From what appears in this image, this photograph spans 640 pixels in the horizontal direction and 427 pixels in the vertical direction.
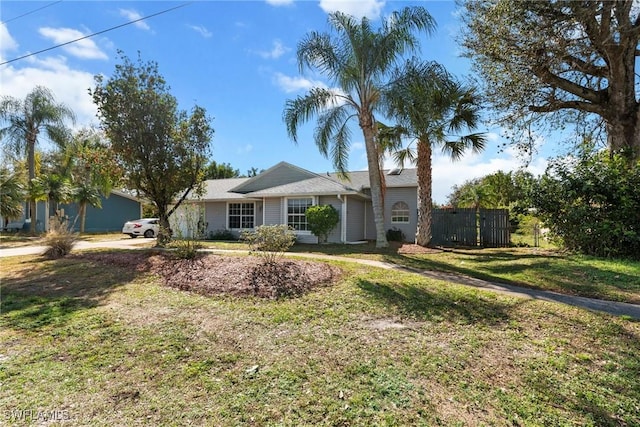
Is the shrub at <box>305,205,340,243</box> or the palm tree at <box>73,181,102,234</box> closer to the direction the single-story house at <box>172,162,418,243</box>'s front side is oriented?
the shrub

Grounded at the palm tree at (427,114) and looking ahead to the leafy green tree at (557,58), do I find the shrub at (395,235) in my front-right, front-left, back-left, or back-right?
back-left

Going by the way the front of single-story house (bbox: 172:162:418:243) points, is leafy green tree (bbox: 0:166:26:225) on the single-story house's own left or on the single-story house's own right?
on the single-story house's own right

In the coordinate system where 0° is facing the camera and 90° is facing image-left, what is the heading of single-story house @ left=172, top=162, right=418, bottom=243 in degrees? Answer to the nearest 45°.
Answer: approximately 0°

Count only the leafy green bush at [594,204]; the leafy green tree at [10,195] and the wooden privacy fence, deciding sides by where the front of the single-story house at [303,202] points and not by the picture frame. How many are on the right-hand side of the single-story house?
1

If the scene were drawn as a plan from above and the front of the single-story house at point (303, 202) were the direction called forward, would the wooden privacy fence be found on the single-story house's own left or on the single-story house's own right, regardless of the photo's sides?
on the single-story house's own left

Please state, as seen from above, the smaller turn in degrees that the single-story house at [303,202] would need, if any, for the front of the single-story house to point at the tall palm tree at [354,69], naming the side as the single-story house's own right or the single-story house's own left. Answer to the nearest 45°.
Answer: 0° — it already faces it

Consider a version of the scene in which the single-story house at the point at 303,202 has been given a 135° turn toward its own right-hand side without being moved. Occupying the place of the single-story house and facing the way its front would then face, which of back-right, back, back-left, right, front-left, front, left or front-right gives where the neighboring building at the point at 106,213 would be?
front
